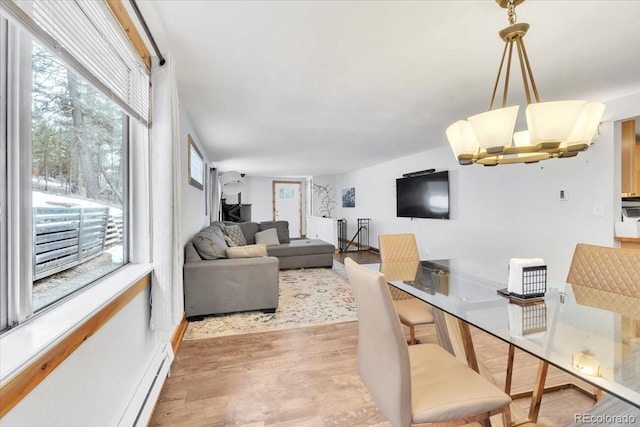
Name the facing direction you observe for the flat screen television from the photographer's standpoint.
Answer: facing the viewer and to the left of the viewer

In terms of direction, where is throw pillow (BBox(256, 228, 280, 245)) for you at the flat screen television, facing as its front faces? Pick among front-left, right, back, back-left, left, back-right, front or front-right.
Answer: front-right

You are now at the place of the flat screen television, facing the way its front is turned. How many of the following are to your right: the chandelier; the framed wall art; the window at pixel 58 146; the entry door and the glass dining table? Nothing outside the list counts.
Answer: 2

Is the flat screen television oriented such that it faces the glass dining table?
no

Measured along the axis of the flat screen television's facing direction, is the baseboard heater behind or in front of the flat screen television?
in front

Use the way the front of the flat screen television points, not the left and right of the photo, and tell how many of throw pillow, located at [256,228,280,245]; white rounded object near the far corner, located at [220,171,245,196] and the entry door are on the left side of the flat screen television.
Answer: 0

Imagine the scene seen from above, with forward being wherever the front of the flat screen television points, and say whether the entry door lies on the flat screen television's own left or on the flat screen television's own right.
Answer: on the flat screen television's own right

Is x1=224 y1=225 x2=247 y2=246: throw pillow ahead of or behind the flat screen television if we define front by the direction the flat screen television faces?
ahead

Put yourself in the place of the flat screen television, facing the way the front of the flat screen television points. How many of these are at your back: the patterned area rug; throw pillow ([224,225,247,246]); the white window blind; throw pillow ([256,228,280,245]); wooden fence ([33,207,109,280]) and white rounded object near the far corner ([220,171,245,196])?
0

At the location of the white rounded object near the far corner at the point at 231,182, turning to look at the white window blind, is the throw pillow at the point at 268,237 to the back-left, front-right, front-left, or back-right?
front-left

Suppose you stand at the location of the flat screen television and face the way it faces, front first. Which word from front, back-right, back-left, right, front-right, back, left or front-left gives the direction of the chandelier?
front-left

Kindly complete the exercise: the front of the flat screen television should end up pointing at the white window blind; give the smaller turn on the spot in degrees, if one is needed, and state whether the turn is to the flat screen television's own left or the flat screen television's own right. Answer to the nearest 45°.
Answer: approximately 45° to the flat screen television's own left

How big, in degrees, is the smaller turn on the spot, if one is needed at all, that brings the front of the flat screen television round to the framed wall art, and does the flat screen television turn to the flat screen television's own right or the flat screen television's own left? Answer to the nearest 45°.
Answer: approximately 90° to the flat screen television's own right

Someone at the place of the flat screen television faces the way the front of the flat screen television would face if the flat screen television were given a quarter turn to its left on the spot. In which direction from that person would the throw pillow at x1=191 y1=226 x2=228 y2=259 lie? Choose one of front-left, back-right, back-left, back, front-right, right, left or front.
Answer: right

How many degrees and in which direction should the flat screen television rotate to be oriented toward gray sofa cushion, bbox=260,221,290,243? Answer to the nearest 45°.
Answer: approximately 45° to its right

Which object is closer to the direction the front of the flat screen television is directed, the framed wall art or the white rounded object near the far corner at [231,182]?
the white rounded object near the far corner
